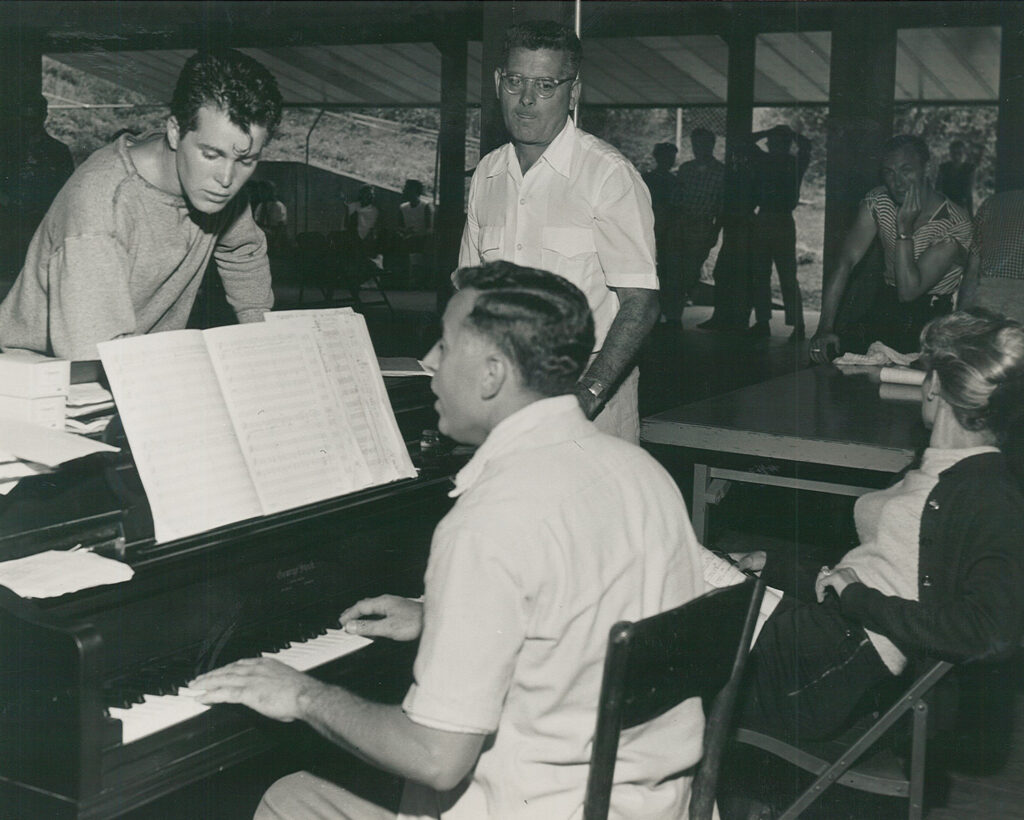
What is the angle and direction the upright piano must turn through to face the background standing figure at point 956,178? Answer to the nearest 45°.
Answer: approximately 90° to its left

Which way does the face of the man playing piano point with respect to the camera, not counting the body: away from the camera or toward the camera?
away from the camera

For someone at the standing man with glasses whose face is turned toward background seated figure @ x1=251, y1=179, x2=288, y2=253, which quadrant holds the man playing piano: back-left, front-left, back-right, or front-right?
back-left

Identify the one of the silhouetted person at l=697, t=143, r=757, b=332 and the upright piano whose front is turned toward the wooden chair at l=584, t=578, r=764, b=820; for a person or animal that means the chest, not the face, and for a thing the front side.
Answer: the upright piano

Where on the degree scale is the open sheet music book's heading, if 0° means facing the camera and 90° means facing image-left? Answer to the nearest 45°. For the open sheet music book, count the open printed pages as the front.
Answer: approximately 315°

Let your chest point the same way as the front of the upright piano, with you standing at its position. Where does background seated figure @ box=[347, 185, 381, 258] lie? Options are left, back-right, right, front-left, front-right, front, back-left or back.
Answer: back-left

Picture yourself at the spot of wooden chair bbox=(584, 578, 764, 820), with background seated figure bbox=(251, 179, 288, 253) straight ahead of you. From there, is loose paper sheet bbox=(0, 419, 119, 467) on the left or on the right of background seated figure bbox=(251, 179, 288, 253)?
left

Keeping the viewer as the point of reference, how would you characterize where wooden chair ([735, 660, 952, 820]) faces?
facing to the left of the viewer

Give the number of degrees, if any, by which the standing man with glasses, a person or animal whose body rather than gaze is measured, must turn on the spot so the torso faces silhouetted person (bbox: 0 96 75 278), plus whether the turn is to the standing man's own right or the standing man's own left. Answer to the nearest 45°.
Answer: approximately 90° to the standing man's own right

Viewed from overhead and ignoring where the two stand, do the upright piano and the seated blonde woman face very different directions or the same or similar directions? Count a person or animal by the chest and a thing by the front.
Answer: very different directions

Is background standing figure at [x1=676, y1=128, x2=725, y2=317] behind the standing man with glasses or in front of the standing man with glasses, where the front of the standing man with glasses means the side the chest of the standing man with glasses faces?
behind

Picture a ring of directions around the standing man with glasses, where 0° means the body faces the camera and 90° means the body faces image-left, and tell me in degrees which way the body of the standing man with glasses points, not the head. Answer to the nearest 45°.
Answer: approximately 45°

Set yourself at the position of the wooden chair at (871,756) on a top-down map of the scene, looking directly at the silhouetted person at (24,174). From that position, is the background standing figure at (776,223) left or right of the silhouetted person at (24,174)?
right

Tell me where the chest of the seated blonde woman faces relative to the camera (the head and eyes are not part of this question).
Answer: to the viewer's left

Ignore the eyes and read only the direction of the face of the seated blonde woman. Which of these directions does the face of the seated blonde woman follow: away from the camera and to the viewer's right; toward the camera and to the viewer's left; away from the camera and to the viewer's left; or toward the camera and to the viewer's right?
away from the camera and to the viewer's left
